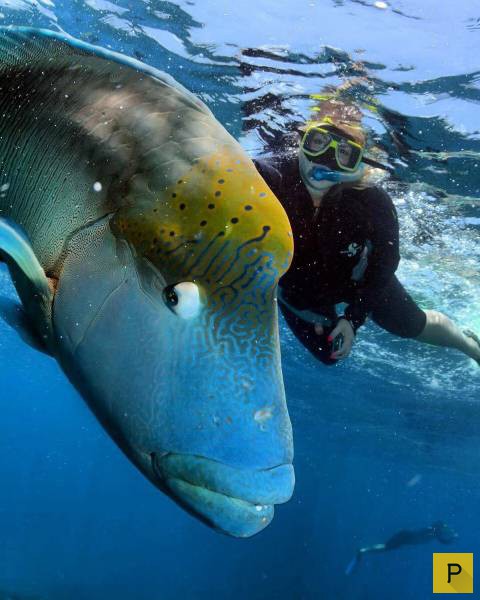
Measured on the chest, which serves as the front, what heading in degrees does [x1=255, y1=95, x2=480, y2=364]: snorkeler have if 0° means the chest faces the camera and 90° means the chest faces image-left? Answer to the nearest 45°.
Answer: approximately 0°
